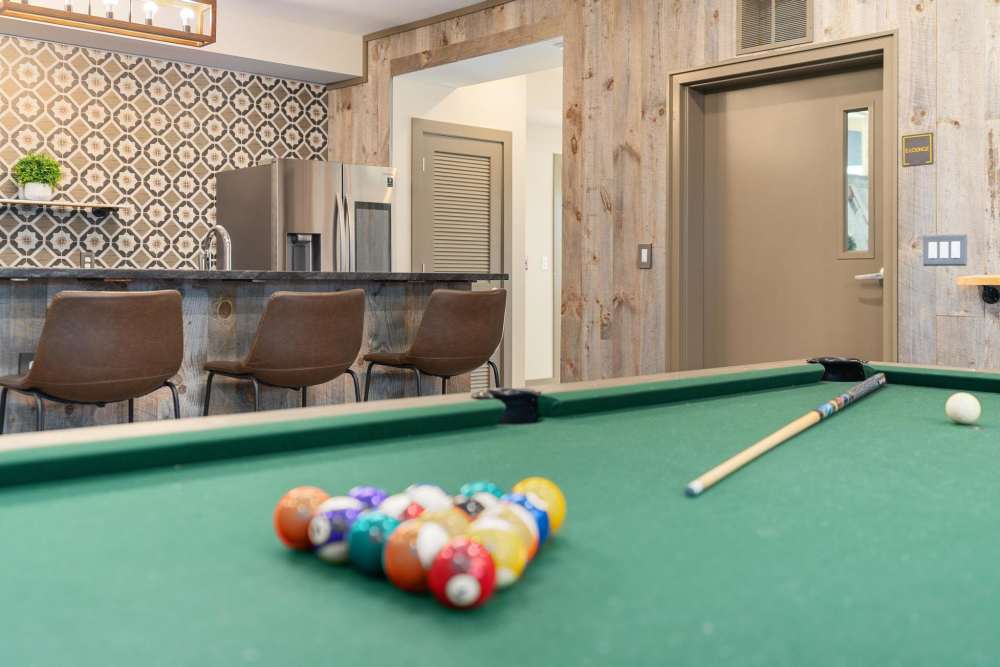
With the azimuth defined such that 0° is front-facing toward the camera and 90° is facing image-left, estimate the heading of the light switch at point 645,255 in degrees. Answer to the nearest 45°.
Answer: approximately 45°

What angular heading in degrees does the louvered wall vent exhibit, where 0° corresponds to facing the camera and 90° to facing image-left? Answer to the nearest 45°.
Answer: approximately 45°

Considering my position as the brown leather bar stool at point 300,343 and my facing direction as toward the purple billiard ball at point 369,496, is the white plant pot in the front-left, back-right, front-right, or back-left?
back-right

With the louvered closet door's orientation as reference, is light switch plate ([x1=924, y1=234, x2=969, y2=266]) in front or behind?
in front

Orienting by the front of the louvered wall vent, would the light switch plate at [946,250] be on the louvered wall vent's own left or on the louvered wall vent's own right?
on the louvered wall vent's own left

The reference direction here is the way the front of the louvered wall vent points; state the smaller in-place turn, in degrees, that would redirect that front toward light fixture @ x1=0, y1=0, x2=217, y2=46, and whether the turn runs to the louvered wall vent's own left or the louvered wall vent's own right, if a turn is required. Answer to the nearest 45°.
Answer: approximately 45° to the louvered wall vent's own right

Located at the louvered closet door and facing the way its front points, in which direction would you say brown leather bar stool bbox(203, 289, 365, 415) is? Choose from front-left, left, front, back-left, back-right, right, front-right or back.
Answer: front-right

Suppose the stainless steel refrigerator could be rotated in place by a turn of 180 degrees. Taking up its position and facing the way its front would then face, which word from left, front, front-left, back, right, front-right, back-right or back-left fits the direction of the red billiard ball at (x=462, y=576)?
back-left

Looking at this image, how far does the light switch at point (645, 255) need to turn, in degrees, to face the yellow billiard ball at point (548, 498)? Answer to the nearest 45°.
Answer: approximately 45° to its left

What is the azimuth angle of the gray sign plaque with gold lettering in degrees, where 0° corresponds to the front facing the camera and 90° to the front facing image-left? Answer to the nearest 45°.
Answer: approximately 45°
